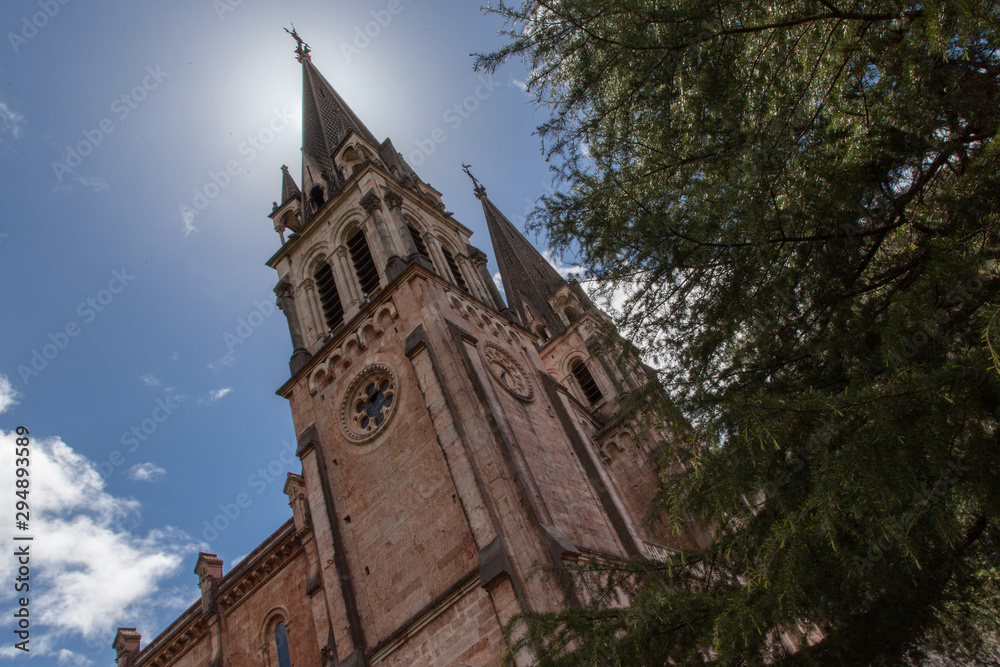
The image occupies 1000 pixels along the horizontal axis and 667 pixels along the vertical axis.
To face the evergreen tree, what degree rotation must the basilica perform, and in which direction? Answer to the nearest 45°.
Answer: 0° — it already faces it

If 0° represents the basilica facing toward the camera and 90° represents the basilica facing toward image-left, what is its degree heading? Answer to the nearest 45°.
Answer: approximately 315°
